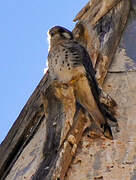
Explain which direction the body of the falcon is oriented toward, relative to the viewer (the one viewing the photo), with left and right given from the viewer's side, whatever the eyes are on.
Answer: facing the viewer and to the left of the viewer
